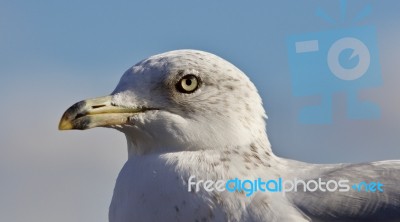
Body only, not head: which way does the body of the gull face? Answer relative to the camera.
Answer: to the viewer's left
